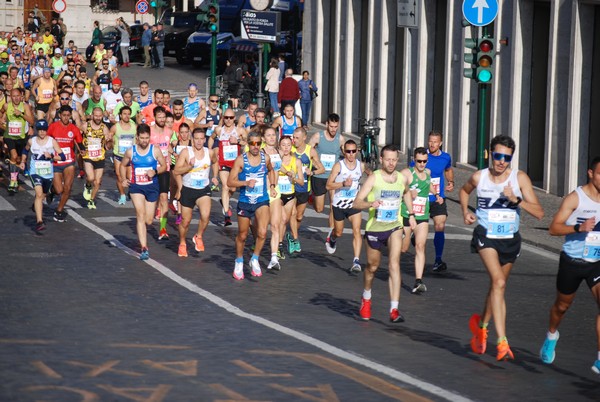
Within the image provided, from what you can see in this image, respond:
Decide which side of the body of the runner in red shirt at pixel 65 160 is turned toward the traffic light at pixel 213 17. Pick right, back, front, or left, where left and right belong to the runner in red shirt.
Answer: back

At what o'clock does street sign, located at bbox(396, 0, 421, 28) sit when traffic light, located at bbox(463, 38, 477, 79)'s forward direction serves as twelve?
The street sign is roughly at 2 o'clock from the traffic light.

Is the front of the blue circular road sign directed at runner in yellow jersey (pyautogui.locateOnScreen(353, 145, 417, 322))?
yes

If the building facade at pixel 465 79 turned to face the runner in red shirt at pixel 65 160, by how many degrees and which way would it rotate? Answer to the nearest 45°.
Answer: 0° — it already faces them
